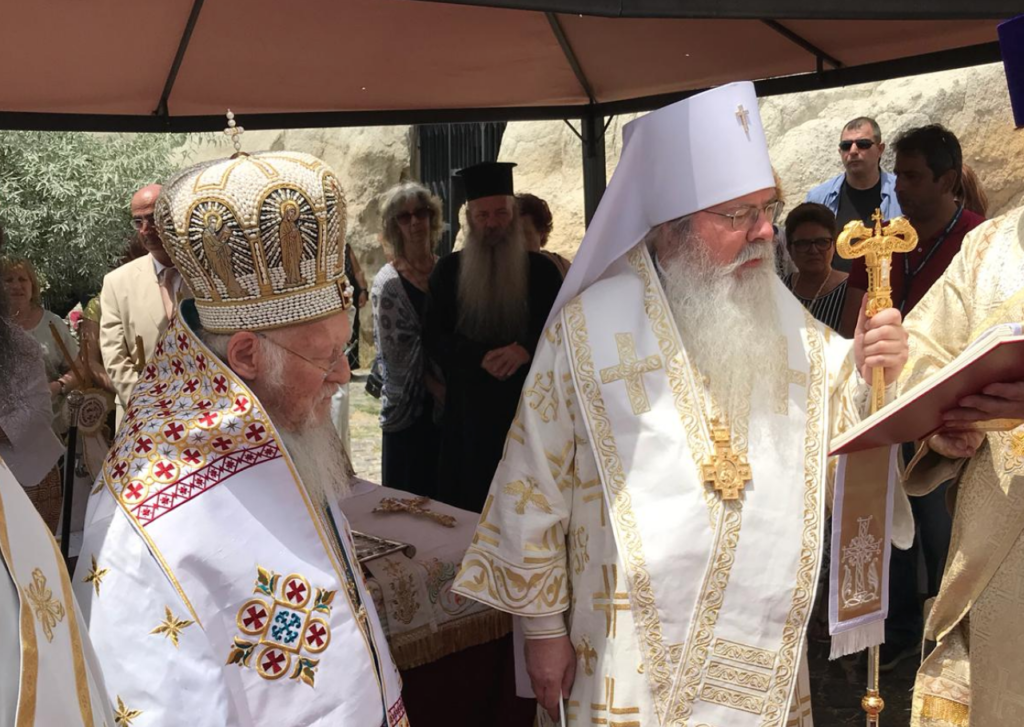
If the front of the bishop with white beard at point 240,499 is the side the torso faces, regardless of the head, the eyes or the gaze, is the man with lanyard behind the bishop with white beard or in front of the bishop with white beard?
in front

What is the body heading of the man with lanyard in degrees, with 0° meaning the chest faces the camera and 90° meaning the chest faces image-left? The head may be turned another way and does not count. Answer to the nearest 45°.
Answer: approximately 45°

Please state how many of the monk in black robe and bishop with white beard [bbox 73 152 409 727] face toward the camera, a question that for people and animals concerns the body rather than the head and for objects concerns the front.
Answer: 1

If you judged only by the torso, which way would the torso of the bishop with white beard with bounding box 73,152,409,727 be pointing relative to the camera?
to the viewer's right

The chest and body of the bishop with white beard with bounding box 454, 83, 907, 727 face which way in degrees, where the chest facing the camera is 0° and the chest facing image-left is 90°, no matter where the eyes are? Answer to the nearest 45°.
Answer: approximately 315°

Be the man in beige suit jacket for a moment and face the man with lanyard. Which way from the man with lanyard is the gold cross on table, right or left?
right

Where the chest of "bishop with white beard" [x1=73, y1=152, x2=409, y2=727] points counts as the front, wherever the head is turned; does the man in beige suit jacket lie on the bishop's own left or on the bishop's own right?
on the bishop's own left

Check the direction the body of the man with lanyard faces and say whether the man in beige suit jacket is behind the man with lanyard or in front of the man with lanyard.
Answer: in front
